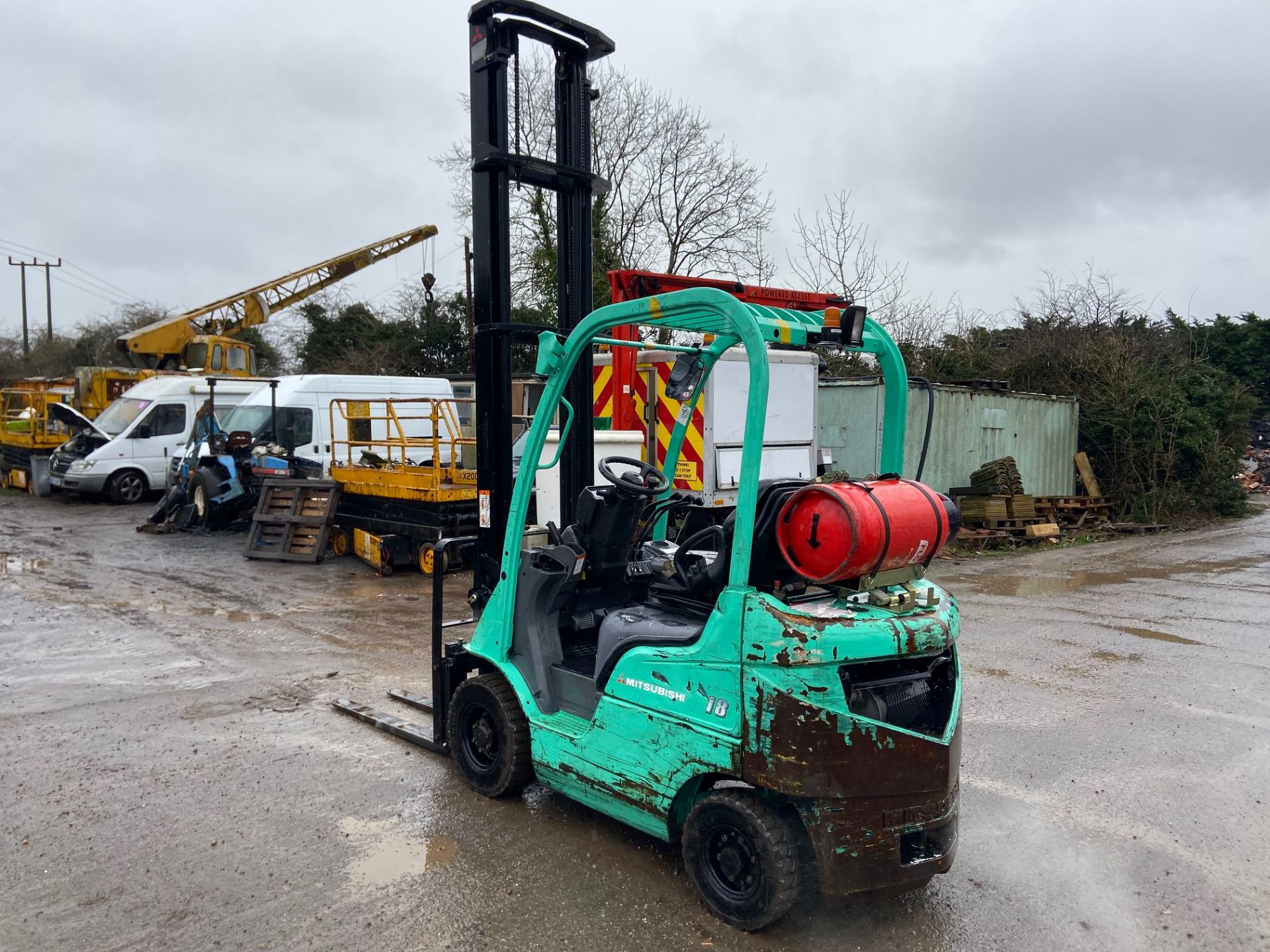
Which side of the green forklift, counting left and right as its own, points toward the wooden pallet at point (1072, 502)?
right

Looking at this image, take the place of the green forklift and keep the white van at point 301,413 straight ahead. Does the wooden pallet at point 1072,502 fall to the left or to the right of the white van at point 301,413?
right

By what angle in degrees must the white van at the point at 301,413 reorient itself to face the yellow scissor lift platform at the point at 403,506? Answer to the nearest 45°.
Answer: approximately 45° to its left

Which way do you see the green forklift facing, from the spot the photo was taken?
facing away from the viewer and to the left of the viewer

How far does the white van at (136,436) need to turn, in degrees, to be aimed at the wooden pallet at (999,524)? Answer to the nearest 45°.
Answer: approximately 90° to its left

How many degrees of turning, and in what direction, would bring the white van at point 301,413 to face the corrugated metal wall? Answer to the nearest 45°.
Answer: approximately 135° to its left

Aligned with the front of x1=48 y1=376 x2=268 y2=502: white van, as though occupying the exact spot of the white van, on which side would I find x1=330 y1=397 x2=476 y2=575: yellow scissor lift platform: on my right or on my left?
on my left

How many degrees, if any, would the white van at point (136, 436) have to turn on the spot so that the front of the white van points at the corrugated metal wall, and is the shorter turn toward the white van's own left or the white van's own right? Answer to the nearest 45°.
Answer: approximately 90° to the white van's own left

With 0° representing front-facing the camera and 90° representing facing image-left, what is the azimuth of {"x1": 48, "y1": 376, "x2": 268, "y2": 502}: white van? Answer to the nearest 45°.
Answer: approximately 45°

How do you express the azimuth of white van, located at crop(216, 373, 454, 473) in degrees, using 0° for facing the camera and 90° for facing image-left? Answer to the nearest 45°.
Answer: approximately 45°

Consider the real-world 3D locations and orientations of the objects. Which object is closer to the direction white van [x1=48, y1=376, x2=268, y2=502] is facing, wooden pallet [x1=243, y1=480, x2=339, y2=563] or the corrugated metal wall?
the wooden pallet
